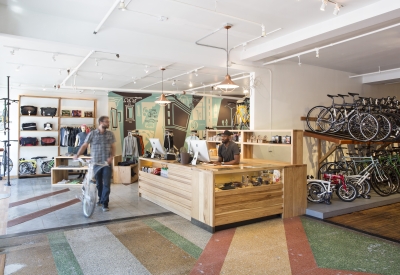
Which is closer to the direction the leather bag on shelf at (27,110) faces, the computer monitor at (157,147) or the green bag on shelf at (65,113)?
the computer monitor

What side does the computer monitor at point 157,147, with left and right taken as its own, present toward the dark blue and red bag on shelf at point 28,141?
left

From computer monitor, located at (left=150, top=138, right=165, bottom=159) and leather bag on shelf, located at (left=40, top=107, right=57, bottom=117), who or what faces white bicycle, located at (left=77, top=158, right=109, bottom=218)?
the leather bag on shelf

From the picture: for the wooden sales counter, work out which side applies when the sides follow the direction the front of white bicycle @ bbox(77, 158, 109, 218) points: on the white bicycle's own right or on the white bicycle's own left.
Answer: on the white bicycle's own left

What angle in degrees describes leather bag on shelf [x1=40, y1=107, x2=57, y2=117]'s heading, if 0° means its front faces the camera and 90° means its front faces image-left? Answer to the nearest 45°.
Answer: approximately 0°

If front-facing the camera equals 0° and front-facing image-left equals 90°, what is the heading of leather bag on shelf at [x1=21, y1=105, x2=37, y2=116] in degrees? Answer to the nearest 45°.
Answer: approximately 0°
